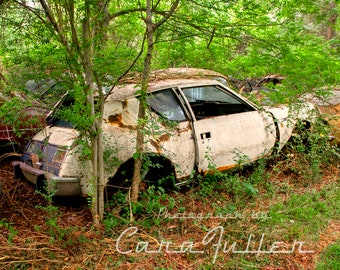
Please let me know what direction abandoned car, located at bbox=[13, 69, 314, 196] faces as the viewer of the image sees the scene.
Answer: facing away from the viewer and to the right of the viewer
